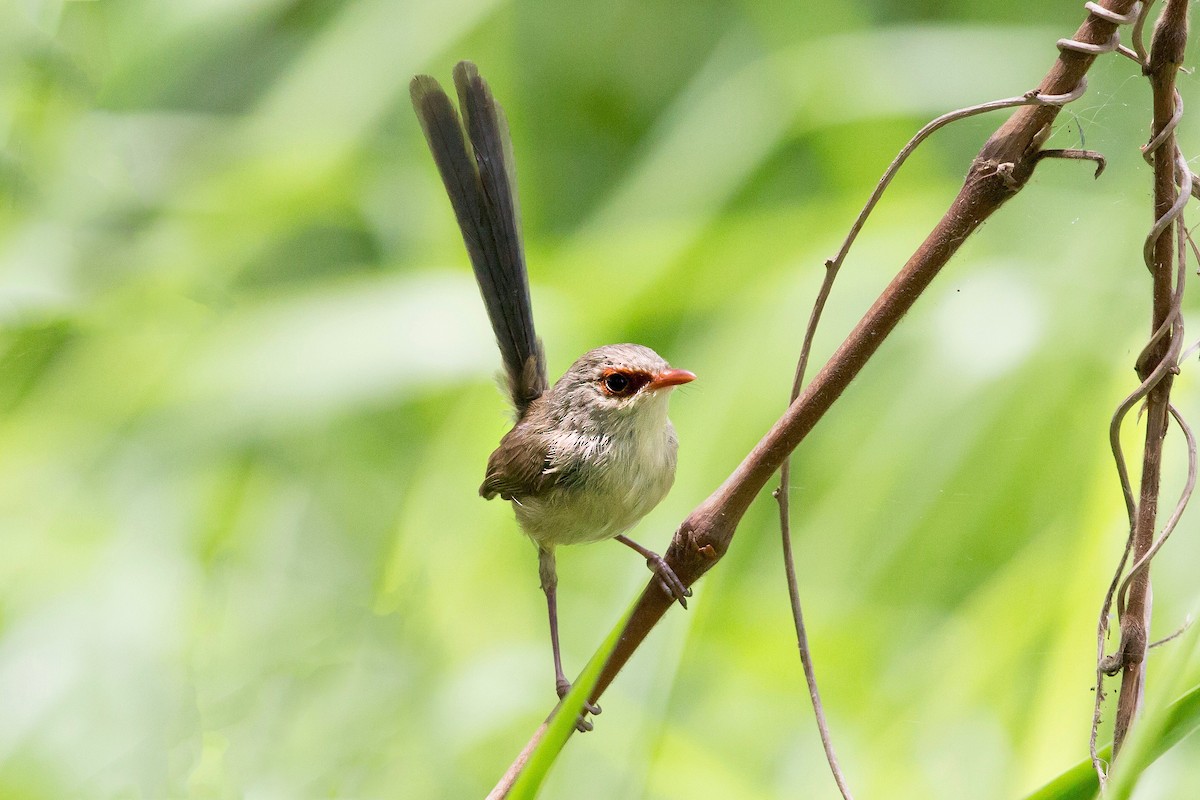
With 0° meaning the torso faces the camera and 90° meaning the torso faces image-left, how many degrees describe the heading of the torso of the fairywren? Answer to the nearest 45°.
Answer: approximately 315°
